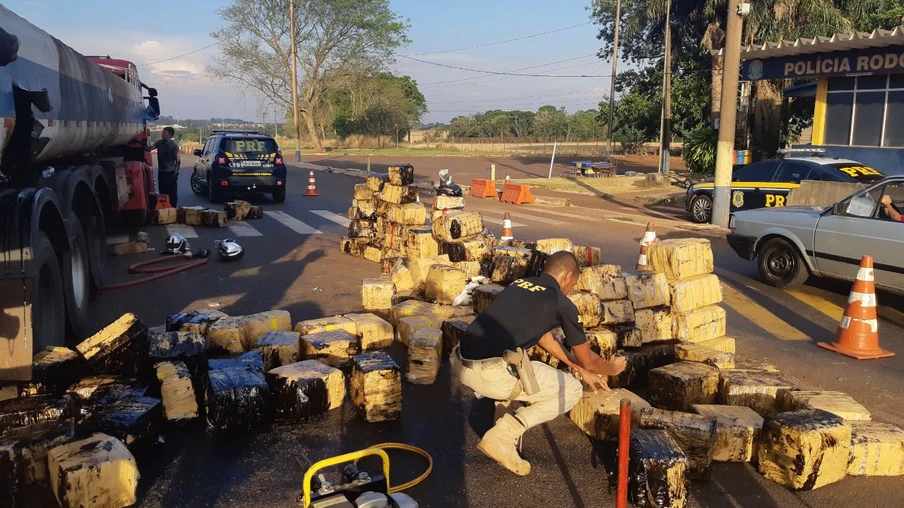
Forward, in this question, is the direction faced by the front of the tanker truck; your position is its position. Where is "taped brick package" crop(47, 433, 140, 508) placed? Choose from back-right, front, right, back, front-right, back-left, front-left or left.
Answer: back

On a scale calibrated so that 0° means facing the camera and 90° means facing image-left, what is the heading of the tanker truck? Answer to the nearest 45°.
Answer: approximately 180°

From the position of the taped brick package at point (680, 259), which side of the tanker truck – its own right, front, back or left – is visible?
right

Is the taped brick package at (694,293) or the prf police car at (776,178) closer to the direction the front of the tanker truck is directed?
the prf police car

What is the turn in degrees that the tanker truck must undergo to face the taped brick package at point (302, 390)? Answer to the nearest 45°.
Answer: approximately 135° to its right

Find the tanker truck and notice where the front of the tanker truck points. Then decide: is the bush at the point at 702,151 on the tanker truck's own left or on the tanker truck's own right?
on the tanker truck's own right

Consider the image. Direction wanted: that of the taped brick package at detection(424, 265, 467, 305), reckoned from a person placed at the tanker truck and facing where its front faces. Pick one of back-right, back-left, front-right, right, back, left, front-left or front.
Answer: right

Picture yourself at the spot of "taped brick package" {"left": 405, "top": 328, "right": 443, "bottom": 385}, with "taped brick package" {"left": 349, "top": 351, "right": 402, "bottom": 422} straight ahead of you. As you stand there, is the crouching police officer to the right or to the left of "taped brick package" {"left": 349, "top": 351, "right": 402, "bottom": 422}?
left

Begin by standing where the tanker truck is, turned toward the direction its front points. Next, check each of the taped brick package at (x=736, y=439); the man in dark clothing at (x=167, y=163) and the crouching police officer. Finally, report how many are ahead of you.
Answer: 1

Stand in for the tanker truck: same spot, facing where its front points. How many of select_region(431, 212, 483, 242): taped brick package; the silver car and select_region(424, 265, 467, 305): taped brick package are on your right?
3

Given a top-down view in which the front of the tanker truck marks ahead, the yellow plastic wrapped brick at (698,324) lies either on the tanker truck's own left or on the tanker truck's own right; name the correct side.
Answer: on the tanker truck's own right

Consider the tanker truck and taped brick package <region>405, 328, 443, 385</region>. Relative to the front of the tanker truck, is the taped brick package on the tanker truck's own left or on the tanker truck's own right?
on the tanker truck's own right

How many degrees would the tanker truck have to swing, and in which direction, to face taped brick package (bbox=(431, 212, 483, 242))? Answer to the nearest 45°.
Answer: approximately 90° to its right

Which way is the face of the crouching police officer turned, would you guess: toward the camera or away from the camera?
away from the camera

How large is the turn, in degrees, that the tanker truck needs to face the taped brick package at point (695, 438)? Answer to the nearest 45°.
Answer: approximately 135° to its right

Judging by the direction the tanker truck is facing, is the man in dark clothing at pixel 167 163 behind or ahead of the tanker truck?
ahead
